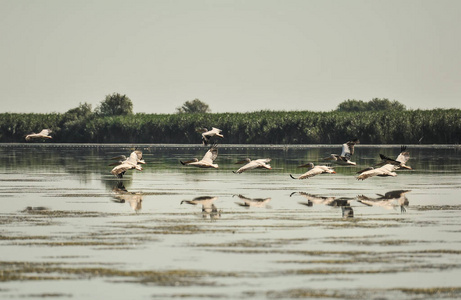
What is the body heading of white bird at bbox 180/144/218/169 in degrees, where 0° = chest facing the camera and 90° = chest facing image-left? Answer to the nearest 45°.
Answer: approximately 90°

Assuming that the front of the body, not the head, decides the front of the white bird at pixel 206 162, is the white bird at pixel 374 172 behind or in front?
behind

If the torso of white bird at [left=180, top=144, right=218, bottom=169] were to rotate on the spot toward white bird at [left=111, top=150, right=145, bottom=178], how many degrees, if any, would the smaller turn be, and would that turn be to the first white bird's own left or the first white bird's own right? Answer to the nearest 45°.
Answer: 0° — it already faces it

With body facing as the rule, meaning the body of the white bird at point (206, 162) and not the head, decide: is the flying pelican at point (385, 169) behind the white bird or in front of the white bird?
behind
